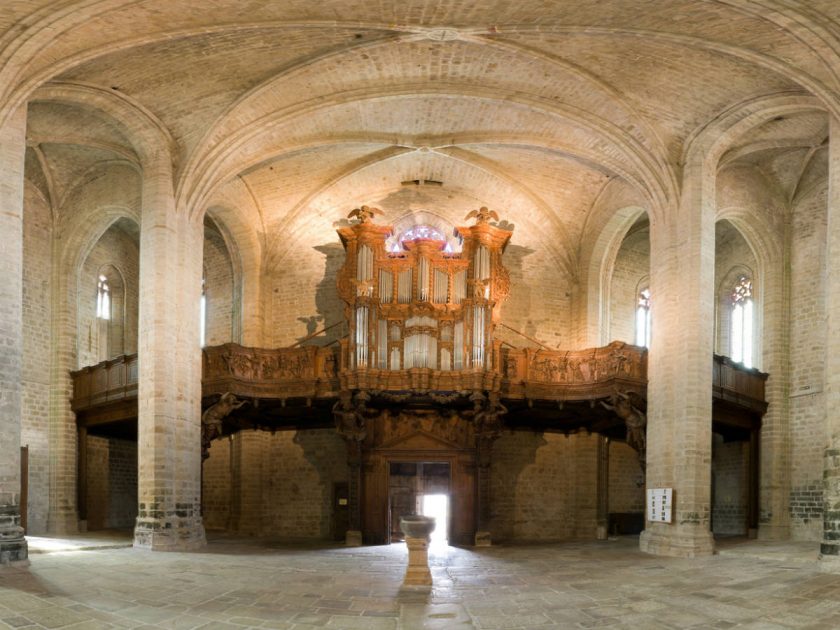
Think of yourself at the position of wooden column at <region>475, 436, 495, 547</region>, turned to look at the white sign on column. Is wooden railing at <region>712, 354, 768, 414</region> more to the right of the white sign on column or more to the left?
left

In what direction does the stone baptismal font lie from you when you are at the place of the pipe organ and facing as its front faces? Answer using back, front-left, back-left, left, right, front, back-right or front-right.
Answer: front

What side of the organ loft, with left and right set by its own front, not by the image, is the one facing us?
front

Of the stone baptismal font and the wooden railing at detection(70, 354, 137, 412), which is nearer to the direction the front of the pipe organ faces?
the stone baptismal font

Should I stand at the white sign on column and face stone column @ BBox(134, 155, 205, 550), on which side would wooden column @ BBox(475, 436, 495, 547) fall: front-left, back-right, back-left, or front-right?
front-right

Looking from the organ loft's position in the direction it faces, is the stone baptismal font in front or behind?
in front

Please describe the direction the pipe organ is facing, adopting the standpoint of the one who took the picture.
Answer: facing the viewer
